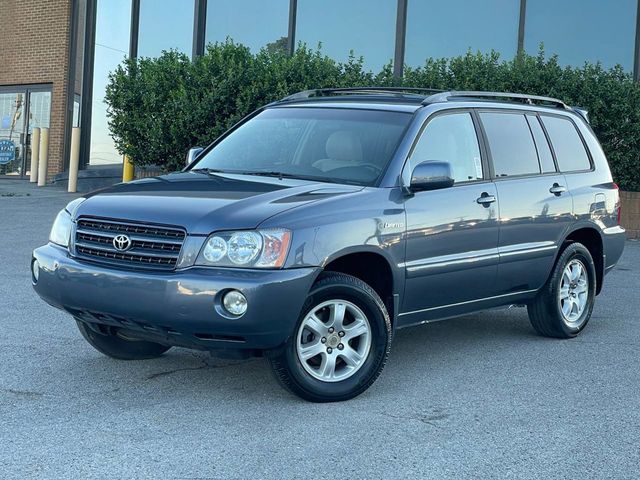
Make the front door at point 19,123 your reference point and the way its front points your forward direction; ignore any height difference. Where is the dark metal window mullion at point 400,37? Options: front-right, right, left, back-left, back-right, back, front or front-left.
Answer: front-left

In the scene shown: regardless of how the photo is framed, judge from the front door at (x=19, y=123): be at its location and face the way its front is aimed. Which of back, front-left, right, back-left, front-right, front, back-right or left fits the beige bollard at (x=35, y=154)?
front

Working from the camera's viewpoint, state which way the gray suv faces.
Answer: facing the viewer and to the left of the viewer

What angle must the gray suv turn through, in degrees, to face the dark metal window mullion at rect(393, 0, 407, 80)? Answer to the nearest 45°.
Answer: approximately 135° to its right

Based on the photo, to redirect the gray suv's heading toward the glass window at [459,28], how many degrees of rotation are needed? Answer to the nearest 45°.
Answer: approximately 135° to its right

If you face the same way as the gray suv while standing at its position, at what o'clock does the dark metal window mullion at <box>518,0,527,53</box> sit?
The dark metal window mullion is roughly at 5 o'clock from the gray suv.

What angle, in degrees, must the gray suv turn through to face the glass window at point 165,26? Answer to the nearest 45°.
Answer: approximately 135° to its right

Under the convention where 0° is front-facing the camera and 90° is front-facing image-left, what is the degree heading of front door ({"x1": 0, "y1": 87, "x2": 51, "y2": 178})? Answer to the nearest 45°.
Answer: approximately 0°

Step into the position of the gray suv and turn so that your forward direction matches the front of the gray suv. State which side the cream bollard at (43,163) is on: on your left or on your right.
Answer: on your right

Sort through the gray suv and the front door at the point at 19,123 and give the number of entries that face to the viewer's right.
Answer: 0

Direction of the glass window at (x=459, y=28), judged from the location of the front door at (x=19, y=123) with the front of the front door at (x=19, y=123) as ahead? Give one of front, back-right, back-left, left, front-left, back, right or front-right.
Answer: front-left

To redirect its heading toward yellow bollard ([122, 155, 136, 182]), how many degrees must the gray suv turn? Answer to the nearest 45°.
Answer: approximately 135° to its right
